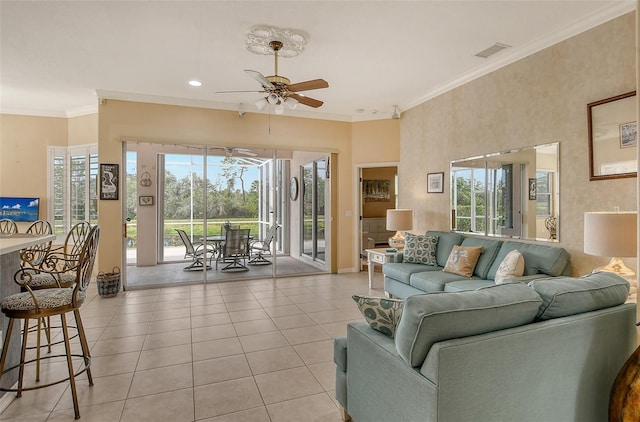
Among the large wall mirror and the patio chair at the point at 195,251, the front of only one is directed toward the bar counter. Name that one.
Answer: the large wall mirror

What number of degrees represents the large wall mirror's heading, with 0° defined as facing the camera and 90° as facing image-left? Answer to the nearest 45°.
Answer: approximately 45°

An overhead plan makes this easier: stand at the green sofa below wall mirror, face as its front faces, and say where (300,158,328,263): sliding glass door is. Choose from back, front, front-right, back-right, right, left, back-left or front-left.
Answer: right

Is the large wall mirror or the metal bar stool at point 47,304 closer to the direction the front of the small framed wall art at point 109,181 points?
the metal bar stool

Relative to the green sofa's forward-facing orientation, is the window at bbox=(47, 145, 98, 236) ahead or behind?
ahead

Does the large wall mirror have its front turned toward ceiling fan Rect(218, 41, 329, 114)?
yes

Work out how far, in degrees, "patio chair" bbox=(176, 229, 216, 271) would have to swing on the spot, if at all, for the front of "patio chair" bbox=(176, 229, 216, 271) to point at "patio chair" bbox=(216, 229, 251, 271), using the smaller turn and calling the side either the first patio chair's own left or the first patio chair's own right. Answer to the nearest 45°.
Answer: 0° — it already faces it

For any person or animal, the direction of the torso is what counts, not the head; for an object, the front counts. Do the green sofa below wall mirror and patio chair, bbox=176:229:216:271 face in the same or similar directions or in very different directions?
very different directions

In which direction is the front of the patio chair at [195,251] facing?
to the viewer's right

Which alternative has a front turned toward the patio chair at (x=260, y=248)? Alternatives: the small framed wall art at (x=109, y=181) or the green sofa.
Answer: the green sofa

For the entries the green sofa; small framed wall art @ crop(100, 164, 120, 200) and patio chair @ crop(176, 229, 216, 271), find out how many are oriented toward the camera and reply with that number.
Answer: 1

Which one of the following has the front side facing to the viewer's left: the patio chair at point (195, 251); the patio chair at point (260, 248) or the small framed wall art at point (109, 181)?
the patio chair at point (260, 248)

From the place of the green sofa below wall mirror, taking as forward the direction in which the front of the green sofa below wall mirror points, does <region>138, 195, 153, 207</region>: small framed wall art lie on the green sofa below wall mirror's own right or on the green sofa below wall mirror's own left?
on the green sofa below wall mirror's own right

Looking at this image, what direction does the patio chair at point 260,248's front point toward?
to the viewer's left

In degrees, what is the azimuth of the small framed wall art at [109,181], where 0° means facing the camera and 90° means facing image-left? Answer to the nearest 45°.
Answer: approximately 0°
